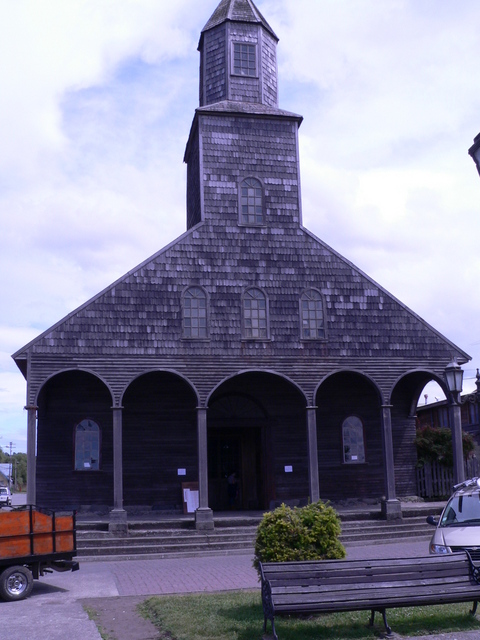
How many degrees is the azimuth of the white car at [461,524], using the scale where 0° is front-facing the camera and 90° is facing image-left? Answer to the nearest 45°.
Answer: approximately 0°

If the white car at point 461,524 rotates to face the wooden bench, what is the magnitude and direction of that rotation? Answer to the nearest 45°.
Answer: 0° — it already faces it

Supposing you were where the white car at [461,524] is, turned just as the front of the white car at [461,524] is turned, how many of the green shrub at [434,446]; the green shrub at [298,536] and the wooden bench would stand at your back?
1

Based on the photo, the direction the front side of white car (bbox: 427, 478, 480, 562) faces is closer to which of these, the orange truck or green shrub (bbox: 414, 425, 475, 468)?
the orange truck

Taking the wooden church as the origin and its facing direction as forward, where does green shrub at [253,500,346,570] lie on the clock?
The green shrub is roughly at 12 o'clock from the wooden church.

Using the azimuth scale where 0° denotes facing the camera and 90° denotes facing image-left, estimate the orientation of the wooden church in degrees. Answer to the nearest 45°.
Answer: approximately 0°

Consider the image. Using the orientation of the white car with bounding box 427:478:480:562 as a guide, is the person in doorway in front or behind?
behind

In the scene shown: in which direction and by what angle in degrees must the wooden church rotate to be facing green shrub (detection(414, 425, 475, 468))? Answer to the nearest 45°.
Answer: approximately 135° to its left

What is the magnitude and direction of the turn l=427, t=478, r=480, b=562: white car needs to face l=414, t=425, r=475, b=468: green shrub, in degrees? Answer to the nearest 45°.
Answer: approximately 180°
